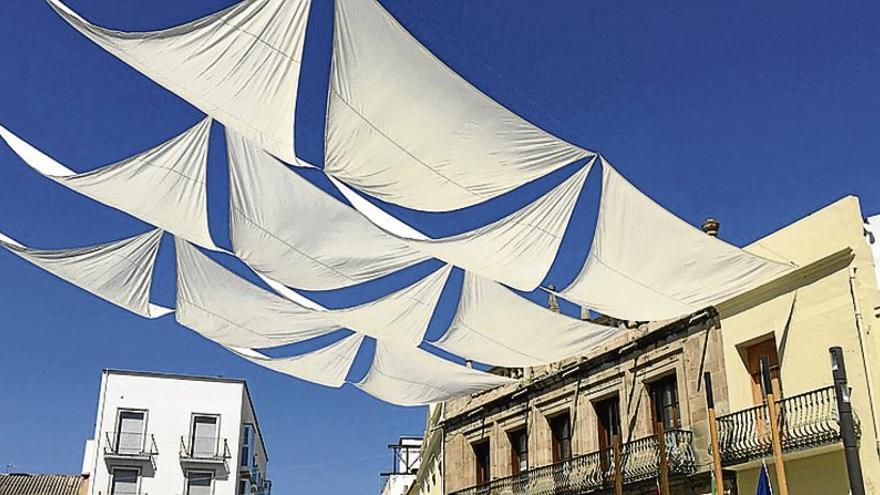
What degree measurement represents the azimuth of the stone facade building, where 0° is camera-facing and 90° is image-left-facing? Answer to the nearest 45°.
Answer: approximately 45°

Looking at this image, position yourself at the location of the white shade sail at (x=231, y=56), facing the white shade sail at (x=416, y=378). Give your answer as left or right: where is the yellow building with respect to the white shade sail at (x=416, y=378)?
right

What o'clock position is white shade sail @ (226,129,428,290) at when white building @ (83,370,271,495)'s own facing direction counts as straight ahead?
The white shade sail is roughly at 12 o'clock from the white building.

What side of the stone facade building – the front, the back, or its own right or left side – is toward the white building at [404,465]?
right

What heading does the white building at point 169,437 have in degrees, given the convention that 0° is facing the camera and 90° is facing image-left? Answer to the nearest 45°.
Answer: approximately 0°

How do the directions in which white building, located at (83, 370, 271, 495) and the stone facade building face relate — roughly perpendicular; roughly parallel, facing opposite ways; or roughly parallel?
roughly perpendicular

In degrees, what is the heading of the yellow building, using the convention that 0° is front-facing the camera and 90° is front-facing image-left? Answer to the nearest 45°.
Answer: approximately 45°

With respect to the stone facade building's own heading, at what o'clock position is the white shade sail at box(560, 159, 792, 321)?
The white shade sail is roughly at 11 o'clock from the stone facade building.

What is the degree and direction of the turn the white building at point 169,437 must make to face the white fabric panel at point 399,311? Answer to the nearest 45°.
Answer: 0° — it already faces it

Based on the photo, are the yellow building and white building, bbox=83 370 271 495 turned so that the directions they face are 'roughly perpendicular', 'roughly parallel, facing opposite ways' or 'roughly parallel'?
roughly perpendicular
